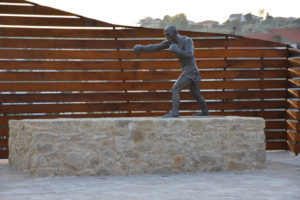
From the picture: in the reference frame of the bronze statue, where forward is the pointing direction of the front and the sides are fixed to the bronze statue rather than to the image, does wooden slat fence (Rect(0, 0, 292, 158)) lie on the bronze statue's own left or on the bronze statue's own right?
on the bronze statue's own right

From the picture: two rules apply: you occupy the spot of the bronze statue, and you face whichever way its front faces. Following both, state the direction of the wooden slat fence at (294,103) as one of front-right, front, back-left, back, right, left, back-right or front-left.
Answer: back-right

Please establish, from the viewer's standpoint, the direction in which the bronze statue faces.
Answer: facing to the left of the viewer

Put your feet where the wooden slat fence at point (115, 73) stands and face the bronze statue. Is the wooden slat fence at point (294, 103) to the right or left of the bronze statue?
left
